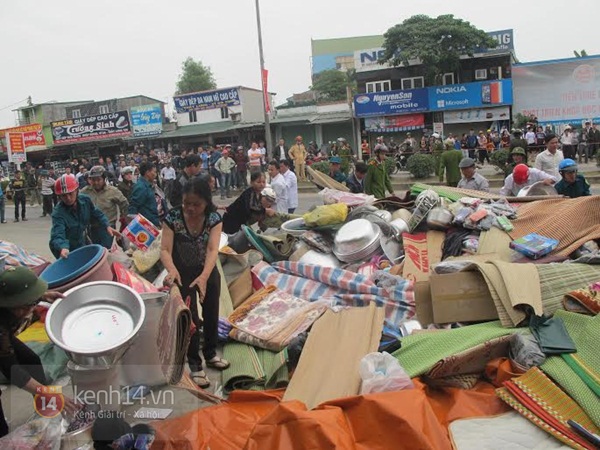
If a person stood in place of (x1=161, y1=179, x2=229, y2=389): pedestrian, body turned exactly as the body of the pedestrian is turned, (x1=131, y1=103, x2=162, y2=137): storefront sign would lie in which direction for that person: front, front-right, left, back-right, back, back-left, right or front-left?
back

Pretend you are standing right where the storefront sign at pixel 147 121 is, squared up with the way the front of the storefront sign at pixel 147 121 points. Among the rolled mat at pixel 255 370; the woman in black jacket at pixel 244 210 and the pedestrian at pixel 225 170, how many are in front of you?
3

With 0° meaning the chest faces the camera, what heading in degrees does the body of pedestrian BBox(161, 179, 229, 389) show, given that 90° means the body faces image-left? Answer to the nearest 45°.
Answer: approximately 0°

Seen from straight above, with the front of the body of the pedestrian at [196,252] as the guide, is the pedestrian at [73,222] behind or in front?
behind
